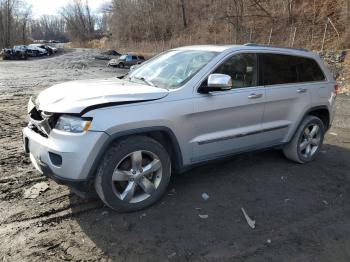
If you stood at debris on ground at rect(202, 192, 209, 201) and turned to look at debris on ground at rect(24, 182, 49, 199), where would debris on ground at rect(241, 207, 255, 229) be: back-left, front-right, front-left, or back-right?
back-left

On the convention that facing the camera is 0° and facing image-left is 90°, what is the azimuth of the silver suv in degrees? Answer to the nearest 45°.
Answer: approximately 45°
